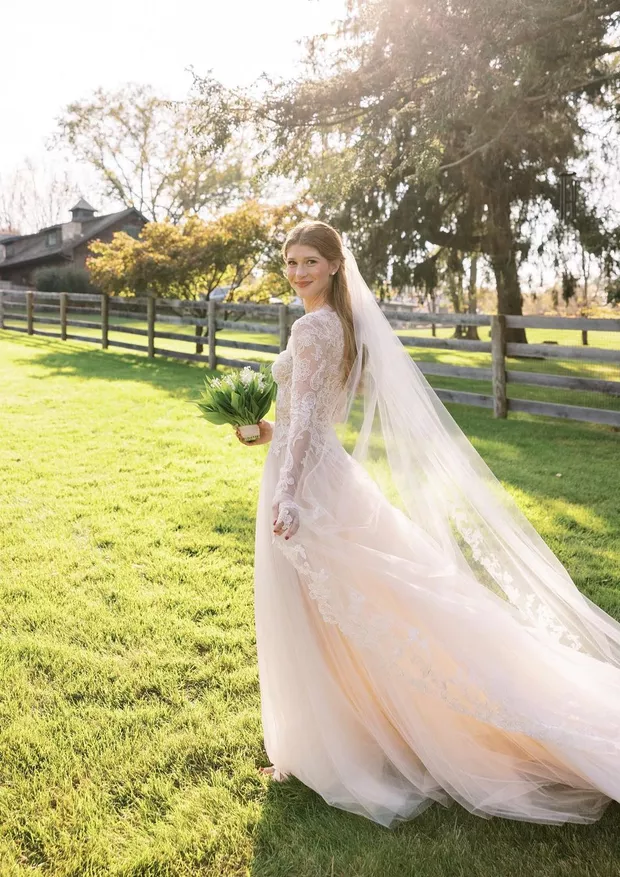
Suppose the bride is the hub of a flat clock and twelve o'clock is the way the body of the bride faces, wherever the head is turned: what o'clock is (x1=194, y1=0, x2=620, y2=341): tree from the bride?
The tree is roughly at 3 o'clock from the bride.

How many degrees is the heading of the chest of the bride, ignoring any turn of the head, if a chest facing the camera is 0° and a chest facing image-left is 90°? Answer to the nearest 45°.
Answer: approximately 90°

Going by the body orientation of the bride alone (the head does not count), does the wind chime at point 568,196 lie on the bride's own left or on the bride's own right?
on the bride's own right
